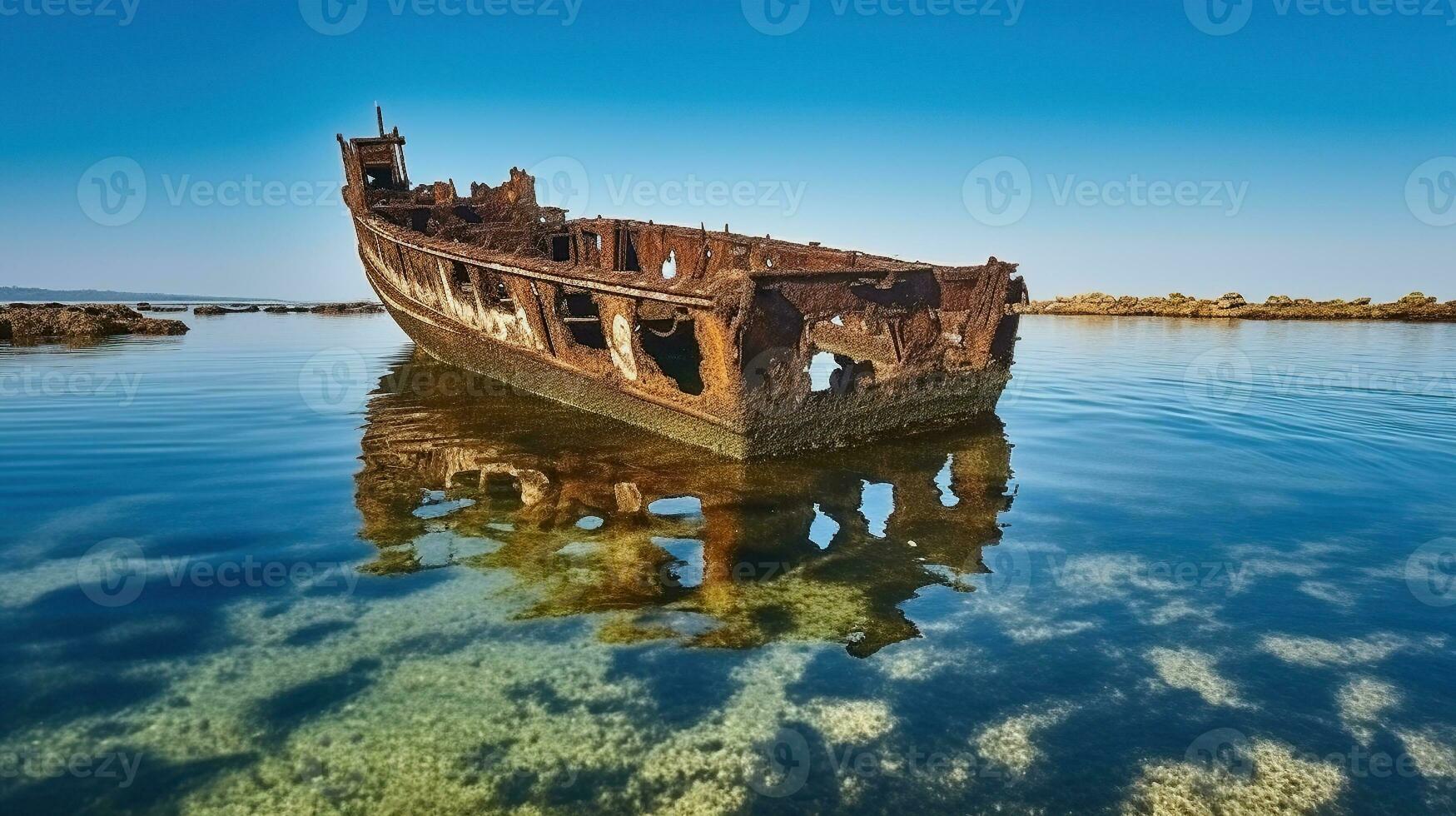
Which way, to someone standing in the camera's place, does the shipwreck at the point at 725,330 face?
facing away from the viewer and to the left of the viewer
